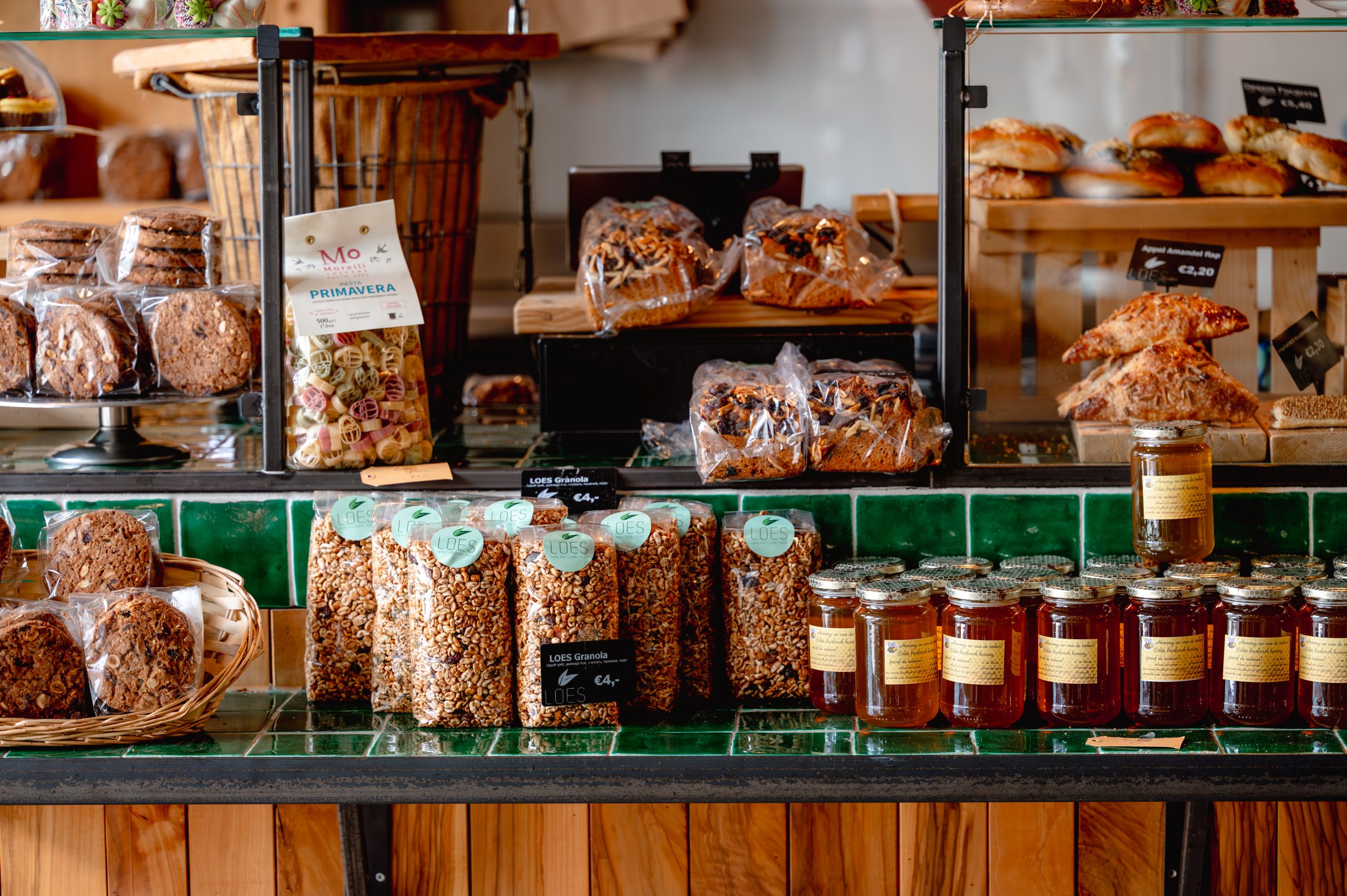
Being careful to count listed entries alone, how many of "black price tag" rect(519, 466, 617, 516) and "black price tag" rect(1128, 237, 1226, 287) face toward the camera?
2

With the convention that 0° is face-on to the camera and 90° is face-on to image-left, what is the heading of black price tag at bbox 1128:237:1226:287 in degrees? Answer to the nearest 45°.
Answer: approximately 0°

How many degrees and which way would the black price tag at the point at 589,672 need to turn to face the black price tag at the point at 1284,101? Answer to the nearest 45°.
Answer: approximately 135° to its left

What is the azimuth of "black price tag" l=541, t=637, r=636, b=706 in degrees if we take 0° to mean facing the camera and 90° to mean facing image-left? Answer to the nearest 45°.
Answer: approximately 0°
